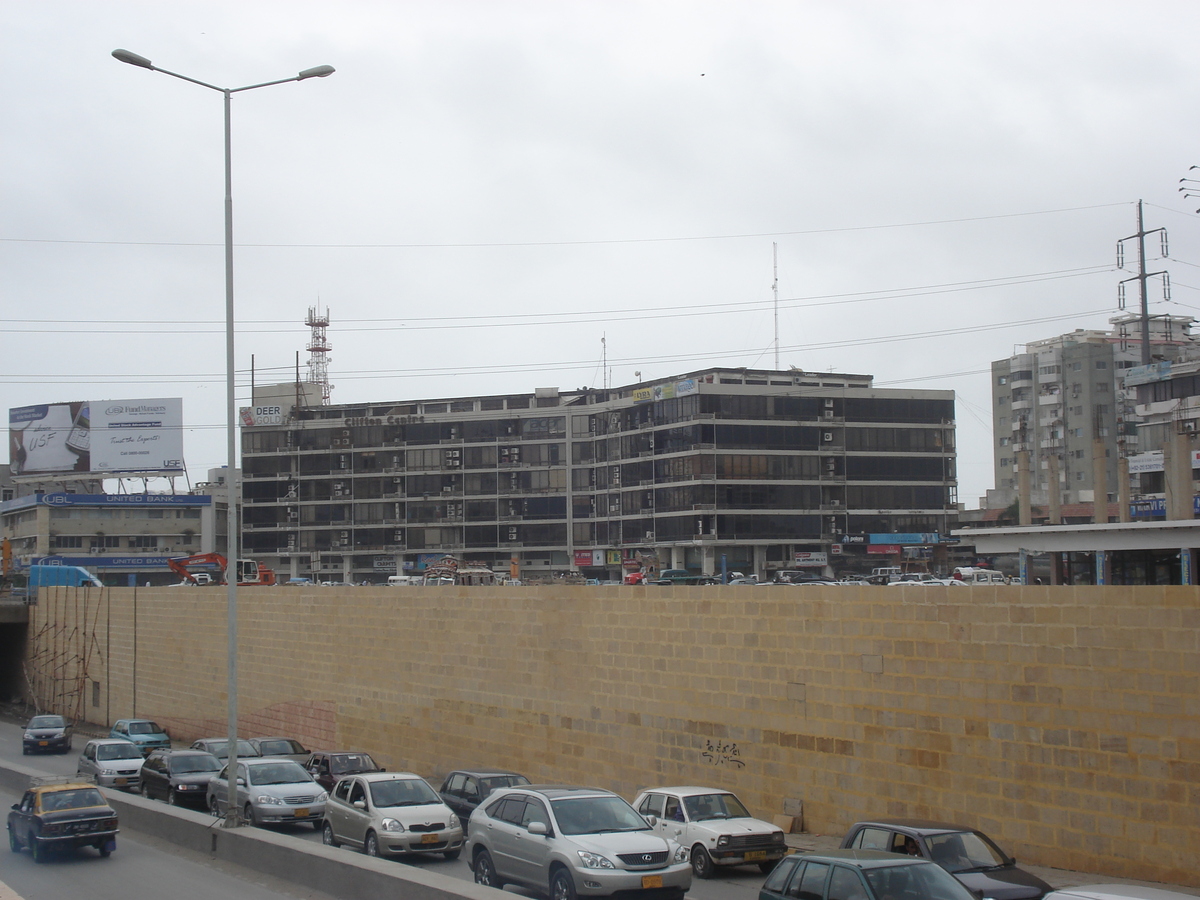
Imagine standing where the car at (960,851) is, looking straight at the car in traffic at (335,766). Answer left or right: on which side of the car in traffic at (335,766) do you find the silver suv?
left

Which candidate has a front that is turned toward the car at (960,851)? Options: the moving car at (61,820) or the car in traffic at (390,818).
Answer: the car in traffic at (390,818)

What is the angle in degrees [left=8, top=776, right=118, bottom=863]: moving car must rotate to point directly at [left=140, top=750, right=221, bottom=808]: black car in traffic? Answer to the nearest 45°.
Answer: approximately 45° to its right

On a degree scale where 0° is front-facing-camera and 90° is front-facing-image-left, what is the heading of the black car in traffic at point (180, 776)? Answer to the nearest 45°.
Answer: approximately 315°

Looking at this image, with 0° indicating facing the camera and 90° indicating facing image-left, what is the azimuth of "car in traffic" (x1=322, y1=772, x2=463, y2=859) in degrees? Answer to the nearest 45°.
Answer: approximately 315°

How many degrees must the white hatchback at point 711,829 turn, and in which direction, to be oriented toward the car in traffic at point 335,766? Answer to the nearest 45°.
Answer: approximately 180°
